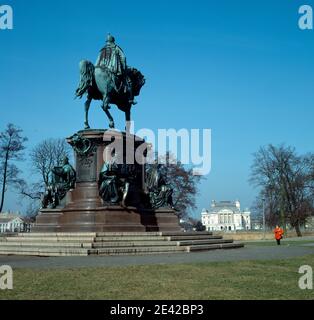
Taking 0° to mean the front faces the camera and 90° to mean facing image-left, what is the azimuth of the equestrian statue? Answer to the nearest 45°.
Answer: approximately 225°
